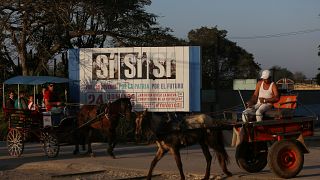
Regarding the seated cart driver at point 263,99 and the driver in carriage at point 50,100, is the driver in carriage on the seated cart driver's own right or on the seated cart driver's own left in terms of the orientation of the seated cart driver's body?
on the seated cart driver's own right

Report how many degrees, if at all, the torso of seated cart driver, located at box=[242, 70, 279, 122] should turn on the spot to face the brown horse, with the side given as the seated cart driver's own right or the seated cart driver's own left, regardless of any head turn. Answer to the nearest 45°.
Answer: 0° — they already face it

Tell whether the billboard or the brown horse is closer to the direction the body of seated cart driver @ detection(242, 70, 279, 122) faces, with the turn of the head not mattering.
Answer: the brown horse

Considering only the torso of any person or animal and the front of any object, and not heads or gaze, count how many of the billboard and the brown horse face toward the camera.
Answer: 1

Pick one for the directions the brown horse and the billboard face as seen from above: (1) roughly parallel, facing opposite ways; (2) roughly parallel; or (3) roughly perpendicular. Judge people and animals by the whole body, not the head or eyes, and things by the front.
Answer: roughly perpendicular

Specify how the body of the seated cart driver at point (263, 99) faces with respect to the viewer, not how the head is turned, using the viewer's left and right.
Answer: facing the viewer and to the left of the viewer
